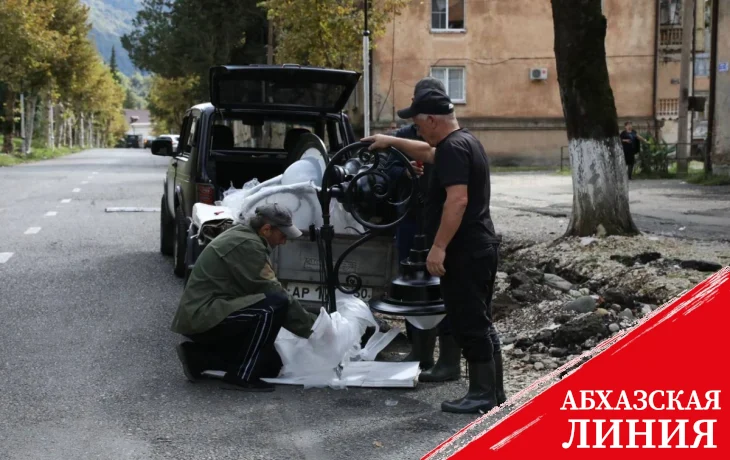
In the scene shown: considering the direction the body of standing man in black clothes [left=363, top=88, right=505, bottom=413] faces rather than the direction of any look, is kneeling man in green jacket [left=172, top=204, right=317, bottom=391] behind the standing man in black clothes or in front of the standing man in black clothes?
in front

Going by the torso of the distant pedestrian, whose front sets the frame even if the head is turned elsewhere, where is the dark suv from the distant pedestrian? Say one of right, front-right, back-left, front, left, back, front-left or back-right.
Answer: front

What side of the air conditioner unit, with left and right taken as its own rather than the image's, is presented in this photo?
front

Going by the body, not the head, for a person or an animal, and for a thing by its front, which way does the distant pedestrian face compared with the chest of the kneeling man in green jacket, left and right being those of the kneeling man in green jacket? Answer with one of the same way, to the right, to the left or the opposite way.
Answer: to the right

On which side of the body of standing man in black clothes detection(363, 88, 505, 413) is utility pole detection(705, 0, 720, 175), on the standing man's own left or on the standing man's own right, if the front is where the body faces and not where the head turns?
on the standing man's own right

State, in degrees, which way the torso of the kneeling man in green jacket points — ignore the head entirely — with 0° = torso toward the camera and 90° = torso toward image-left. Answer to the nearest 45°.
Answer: approximately 270°

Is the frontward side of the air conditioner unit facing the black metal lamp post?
yes

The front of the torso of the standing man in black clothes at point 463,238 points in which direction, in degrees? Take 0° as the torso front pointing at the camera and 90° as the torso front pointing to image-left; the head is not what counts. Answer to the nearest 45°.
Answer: approximately 90°

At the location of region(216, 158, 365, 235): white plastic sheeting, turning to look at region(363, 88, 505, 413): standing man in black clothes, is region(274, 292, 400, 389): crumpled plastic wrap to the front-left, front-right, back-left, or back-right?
front-right

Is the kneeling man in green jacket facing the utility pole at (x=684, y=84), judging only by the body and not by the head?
no

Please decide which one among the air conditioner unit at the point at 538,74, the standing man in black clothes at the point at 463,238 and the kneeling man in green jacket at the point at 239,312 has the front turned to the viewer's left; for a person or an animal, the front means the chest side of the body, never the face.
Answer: the standing man in black clothes

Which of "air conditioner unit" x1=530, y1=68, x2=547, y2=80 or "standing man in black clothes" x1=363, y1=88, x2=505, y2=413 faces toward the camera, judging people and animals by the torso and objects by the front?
the air conditioner unit

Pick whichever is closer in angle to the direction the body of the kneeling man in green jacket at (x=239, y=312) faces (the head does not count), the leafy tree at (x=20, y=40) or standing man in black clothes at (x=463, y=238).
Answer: the standing man in black clothes

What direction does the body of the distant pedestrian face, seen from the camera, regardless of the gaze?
toward the camera

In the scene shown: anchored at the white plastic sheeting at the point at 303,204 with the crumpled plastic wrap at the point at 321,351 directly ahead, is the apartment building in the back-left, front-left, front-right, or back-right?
back-left

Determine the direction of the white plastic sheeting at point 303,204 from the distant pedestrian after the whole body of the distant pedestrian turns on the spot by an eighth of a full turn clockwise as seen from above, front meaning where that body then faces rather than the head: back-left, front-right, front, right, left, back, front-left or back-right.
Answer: front-left

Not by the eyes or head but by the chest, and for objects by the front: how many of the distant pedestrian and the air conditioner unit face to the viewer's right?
0

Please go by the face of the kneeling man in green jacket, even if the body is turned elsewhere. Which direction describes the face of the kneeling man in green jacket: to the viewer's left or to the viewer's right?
to the viewer's right

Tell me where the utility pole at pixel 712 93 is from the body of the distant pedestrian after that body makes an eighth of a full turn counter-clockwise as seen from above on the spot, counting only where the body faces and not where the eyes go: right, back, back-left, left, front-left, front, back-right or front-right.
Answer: front
